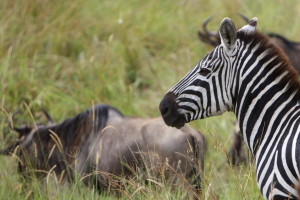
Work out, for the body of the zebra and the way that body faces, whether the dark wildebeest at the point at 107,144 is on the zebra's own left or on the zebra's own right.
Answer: on the zebra's own right

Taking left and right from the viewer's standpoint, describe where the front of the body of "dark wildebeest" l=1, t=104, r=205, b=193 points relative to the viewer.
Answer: facing to the left of the viewer

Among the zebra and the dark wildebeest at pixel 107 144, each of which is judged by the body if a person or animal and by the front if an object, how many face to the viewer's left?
2

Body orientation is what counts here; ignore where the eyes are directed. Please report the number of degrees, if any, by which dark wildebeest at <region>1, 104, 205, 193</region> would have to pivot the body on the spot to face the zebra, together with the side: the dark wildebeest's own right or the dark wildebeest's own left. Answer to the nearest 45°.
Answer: approximately 135° to the dark wildebeest's own left

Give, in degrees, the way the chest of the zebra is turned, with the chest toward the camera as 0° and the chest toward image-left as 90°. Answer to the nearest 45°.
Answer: approximately 90°
